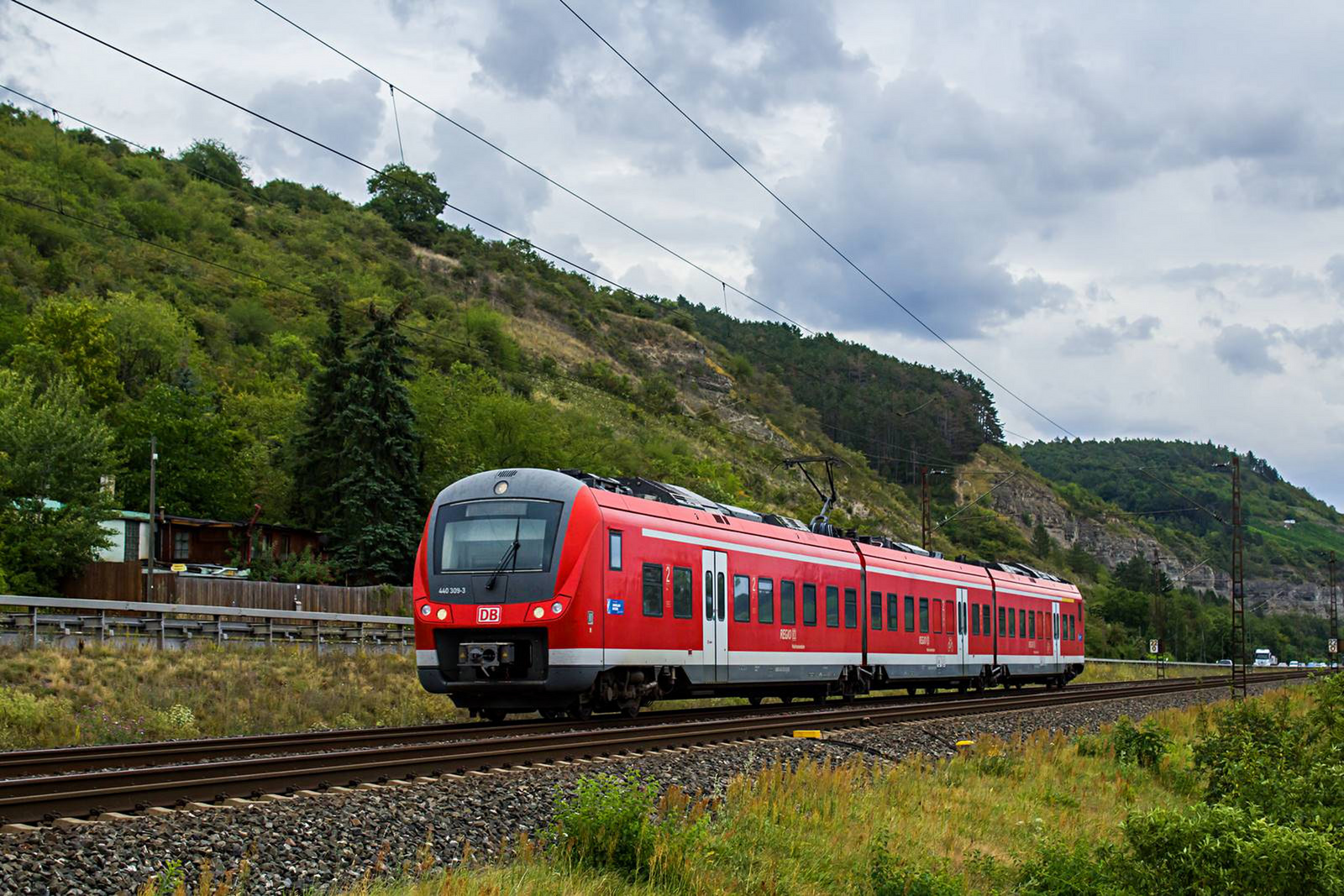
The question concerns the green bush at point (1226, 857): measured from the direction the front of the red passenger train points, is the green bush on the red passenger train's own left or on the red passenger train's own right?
on the red passenger train's own left

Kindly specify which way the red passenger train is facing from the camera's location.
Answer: facing the viewer and to the left of the viewer

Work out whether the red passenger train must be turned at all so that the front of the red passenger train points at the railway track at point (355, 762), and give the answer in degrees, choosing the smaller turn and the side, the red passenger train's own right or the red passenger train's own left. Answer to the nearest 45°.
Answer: approximately 45° to the red passenger train's own left

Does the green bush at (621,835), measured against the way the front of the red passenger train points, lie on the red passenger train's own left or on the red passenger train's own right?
on the red passenger train's own left

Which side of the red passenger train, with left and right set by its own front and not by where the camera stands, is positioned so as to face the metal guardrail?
right

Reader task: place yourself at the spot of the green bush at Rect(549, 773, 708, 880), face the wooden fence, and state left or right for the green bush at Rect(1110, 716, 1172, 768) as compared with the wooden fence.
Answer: right

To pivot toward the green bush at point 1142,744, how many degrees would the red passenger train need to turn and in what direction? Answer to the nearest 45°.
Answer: approximately 45° to its left

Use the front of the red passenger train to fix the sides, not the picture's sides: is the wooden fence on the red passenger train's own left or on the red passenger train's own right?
on the red passenger train's own right
